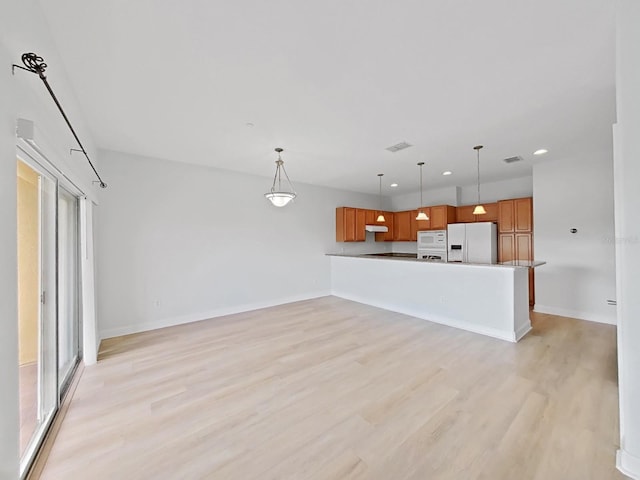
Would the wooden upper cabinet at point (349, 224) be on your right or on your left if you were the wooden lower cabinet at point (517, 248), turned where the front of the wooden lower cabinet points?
on your right

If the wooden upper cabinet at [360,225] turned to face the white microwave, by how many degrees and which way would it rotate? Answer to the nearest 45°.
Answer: approximately 45° to its left

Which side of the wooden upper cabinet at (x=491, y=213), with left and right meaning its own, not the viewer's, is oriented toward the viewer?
front

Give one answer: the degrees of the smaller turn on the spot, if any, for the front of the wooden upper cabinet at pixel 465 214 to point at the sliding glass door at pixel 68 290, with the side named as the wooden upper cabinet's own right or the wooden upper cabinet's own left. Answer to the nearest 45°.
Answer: approximately 45° to the wooden upper cabinet's own right

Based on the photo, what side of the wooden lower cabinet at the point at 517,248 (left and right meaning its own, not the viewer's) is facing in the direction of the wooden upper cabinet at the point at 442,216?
right

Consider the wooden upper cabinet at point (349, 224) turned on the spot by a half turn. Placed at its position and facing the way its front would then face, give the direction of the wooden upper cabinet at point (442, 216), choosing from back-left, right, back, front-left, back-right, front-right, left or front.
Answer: back-right

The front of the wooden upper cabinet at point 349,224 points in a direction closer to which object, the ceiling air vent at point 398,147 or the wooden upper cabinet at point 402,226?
the ceiling air vent

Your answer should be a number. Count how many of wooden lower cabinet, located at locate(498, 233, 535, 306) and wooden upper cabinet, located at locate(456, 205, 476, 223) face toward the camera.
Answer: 2

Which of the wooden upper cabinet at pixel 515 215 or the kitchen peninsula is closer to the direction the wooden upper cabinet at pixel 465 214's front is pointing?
the kitchen peninsula

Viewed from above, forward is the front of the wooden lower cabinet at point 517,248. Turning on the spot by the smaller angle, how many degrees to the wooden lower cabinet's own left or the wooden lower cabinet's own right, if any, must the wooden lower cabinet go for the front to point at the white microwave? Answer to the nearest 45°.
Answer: approximately 90° to the wooden lower cabinet's own right

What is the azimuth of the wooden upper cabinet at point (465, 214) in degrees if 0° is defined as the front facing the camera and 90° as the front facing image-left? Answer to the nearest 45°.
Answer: approximately 0°

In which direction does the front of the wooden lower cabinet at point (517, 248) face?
toward the camera

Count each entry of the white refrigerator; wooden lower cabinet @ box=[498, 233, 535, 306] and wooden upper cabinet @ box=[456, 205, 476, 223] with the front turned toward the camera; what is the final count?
3
